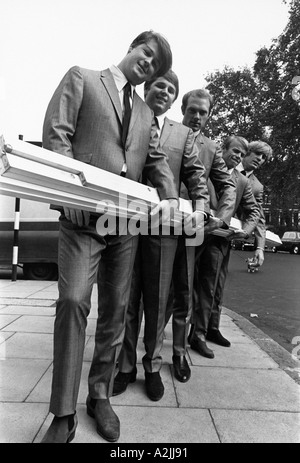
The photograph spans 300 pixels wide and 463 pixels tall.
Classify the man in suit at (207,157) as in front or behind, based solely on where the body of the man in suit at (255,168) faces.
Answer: in front

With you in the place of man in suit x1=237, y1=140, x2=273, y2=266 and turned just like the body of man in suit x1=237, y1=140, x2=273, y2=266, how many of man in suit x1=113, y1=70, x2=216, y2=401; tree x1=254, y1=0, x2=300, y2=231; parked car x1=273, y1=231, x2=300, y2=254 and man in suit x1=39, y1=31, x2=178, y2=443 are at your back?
2

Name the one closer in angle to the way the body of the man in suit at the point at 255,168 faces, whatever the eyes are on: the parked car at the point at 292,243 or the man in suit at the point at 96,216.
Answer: the man in suit

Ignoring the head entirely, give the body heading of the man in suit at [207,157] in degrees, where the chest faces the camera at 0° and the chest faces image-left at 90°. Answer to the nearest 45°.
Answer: approximately 0°

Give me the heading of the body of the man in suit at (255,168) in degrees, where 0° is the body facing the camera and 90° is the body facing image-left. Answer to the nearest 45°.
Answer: approximately 0°

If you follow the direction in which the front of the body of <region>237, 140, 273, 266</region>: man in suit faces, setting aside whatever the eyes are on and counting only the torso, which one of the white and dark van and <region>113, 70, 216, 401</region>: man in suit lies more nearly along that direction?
the man in suit

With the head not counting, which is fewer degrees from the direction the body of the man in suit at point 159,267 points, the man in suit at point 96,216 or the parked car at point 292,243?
the man in suit

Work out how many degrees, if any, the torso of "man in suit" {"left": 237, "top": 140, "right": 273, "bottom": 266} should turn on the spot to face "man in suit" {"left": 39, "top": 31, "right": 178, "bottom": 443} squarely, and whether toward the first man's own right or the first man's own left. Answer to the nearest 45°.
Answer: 0° — they already face them

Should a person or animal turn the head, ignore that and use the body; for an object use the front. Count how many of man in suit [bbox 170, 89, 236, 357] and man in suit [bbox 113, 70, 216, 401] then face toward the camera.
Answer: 2
